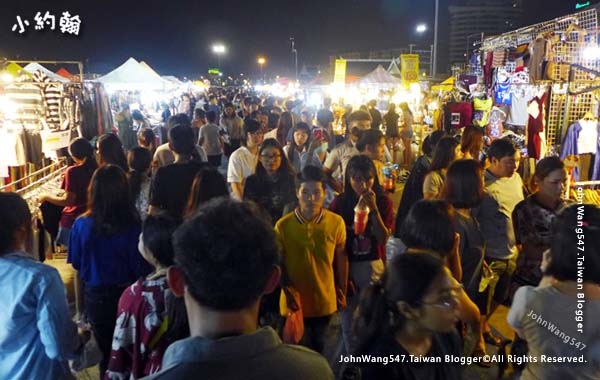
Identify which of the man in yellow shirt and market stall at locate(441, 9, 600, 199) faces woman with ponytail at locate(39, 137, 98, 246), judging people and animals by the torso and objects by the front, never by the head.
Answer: the market stall

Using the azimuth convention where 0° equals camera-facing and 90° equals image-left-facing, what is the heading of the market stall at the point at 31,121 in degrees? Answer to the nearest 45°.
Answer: approximately 315°

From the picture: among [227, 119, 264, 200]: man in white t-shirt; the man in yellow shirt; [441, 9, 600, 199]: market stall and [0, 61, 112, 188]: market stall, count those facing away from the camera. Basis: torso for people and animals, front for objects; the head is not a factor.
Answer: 0

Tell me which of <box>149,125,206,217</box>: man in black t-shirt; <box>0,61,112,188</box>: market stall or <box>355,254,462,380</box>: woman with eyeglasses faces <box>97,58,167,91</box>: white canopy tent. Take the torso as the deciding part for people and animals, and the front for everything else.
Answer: the man in black t-shirt

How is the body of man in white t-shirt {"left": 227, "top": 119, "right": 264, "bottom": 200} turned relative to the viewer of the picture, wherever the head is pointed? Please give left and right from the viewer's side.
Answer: facing the viewer and to the right of the viewer

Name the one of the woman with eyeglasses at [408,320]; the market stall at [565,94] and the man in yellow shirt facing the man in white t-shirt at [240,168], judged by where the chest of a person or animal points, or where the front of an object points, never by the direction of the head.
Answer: the market stall

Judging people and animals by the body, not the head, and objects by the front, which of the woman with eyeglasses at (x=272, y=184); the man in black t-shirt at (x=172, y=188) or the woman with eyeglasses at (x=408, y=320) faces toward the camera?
the woman with eyeglasses at (x=272, y=184)

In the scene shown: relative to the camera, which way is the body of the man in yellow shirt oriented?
toward the camera

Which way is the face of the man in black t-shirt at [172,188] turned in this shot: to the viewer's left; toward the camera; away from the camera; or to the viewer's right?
away from the camera

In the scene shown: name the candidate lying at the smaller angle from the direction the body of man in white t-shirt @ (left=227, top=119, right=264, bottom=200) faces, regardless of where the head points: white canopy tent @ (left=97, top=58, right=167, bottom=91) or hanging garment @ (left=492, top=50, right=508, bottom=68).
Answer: the hanging garment

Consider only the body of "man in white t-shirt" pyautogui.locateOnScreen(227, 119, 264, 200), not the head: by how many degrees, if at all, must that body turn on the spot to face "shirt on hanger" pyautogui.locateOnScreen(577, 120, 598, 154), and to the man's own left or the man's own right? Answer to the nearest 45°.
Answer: approximately 45° to the man's own left

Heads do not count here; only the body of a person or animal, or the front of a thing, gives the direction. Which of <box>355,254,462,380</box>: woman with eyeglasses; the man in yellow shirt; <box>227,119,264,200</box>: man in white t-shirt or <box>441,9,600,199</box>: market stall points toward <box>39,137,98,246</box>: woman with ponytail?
the market stall

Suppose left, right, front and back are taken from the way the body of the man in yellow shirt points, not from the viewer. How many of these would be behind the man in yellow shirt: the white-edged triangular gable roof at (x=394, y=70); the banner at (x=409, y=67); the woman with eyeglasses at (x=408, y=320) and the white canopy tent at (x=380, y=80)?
3

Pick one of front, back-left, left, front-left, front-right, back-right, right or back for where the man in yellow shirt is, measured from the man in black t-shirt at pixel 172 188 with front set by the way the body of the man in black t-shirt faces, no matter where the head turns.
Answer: back-right

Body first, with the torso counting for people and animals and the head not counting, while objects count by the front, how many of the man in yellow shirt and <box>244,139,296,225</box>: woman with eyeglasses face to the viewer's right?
0

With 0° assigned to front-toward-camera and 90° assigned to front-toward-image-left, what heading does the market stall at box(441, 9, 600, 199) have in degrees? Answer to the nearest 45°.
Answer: approximately 45°

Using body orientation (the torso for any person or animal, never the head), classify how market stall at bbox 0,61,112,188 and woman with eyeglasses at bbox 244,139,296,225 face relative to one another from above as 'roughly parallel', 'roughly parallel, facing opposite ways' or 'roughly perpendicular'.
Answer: roughly perpendicular

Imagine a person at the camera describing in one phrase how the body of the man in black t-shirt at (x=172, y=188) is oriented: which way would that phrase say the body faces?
away from the camera

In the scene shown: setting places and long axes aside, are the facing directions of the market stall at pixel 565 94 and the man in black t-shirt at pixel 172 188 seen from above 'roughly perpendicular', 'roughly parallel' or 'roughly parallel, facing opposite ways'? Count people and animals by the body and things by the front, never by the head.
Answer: roughly perpendicular

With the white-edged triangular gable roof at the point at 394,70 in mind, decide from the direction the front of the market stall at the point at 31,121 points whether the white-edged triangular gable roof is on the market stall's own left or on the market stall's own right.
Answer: on the market stall's own left

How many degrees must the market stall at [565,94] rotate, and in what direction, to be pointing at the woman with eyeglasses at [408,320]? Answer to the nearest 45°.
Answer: approximately 45° to its left

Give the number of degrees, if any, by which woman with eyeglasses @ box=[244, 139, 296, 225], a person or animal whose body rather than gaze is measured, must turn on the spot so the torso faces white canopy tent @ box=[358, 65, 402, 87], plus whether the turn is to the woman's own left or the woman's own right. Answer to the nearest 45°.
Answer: approximately 180°
